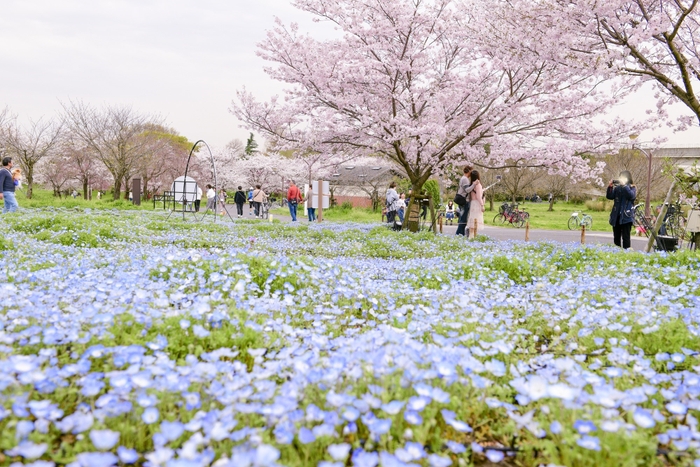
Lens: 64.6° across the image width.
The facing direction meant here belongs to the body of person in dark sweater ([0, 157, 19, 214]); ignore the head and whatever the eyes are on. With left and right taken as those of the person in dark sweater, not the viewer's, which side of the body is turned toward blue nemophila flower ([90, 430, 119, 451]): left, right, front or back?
right

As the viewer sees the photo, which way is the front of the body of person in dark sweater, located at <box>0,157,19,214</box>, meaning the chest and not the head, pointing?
to the viewer's right

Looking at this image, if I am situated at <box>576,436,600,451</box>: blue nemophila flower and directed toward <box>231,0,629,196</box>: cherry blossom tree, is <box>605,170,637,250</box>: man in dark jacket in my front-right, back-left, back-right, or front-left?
front-right

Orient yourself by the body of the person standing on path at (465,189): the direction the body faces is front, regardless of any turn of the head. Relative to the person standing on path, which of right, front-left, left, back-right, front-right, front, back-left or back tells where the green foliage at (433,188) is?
left

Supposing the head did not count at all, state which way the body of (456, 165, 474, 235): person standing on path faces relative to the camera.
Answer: to the viewer's right

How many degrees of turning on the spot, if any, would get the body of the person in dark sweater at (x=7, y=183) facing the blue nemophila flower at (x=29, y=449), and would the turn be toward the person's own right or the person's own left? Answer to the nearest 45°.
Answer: approximately 90° to the person's own right

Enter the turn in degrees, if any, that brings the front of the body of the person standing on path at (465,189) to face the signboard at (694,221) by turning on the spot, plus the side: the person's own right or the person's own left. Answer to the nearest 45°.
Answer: approximately 45° to the person's own right
